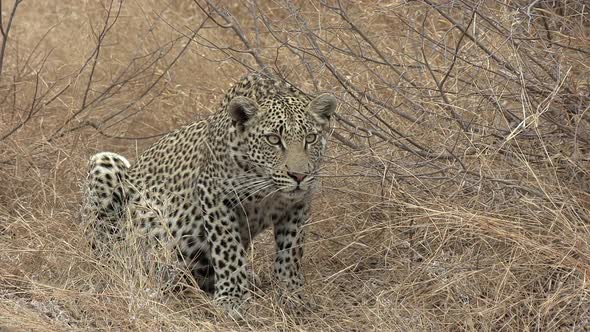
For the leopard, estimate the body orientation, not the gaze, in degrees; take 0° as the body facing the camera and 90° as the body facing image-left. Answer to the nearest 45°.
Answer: approximately 315°
